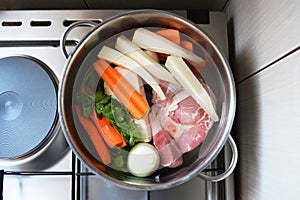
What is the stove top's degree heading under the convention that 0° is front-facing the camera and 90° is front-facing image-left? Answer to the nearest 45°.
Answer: approximately 0°
